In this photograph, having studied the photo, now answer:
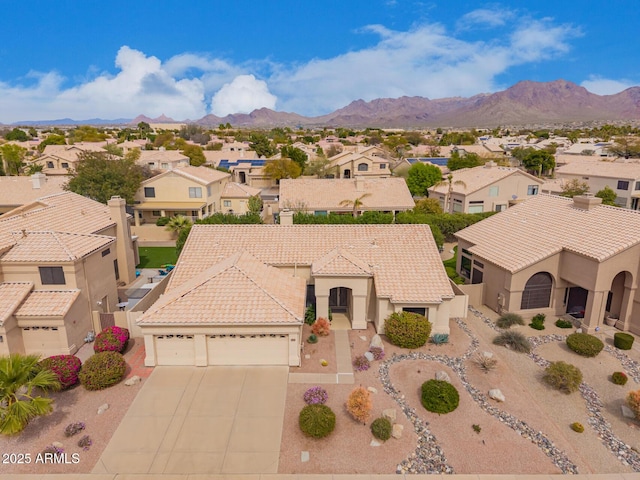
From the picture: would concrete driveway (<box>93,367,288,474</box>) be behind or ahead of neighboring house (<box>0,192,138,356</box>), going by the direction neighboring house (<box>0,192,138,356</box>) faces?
ahead

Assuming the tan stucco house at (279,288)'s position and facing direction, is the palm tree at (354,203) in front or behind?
behind

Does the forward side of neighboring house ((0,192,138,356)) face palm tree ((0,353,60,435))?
yes

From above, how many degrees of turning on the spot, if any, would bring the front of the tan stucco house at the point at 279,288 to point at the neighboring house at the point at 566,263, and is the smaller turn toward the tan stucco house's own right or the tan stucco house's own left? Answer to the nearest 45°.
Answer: approximately 90° to the tan stucco house's own left

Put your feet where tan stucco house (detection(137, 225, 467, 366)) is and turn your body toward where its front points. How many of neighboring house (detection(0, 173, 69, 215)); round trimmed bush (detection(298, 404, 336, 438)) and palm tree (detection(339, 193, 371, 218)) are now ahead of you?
1

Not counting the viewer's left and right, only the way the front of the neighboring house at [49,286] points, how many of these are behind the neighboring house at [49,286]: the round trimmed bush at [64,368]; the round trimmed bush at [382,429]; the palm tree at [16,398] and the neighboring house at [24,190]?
1

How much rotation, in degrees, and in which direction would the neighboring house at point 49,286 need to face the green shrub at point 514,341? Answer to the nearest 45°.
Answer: approximately 45° to its left

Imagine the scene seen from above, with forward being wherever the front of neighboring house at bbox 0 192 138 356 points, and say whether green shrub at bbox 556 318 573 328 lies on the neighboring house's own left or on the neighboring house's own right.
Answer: on the neighboring house's own left

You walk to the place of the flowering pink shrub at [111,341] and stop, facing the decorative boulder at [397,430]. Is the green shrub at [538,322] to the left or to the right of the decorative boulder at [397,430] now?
left

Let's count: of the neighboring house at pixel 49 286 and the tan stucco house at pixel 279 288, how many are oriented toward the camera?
2

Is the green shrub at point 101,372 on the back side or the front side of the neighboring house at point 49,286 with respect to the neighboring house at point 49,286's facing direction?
on the front side

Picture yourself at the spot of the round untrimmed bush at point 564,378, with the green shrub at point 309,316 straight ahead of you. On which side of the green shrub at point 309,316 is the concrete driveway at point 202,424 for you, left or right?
left

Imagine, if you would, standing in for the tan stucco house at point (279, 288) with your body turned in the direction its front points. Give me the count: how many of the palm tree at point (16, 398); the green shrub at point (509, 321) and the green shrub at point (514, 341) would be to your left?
2

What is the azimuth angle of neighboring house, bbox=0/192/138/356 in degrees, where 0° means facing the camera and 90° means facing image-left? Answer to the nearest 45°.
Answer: approximately 0°

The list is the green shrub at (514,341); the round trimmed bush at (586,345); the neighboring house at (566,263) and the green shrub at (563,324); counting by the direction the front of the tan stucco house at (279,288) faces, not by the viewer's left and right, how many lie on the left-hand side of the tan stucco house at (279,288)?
4
